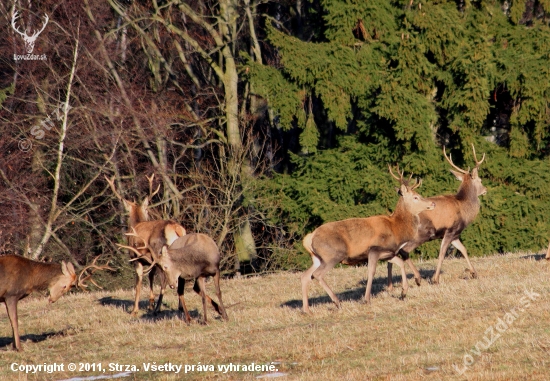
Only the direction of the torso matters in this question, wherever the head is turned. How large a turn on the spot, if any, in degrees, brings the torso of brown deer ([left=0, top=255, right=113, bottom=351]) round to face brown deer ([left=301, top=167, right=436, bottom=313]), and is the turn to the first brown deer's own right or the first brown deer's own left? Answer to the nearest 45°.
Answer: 0° — it already faces it

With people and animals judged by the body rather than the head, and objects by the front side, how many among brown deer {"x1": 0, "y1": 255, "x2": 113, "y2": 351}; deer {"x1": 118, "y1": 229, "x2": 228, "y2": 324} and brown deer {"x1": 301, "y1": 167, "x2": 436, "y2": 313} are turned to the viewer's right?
2

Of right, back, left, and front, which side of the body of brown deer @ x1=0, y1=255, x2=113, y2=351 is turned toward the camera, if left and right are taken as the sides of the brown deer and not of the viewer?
right

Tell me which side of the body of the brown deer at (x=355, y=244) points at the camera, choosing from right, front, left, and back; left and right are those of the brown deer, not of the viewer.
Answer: right

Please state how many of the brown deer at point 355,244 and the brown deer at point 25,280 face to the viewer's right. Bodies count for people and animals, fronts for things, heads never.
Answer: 2

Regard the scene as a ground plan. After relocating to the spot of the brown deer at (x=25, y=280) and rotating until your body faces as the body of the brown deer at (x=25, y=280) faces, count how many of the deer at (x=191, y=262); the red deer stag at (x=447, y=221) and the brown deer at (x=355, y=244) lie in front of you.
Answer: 3

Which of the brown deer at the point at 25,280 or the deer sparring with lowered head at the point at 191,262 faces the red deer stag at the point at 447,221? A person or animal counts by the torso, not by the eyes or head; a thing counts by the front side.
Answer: the brown deer

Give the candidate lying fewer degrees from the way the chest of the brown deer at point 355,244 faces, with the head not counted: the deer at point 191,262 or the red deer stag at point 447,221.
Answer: the red deer stag

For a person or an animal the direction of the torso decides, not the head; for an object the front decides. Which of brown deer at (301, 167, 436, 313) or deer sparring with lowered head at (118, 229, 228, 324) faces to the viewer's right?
the brown deer

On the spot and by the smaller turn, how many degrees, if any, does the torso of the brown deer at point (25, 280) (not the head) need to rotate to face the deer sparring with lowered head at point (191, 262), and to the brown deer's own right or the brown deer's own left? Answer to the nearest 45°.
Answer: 0° — it already faces it

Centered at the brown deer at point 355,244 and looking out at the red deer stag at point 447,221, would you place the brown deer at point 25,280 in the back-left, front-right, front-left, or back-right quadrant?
back-left

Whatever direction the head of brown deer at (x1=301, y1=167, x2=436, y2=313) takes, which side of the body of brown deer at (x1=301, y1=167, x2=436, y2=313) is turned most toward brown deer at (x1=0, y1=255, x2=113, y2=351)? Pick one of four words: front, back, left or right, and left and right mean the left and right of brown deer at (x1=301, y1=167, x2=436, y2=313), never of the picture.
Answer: back

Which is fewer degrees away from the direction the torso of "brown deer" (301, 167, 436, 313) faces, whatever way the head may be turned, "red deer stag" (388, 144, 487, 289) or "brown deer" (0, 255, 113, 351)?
the red deer stag
